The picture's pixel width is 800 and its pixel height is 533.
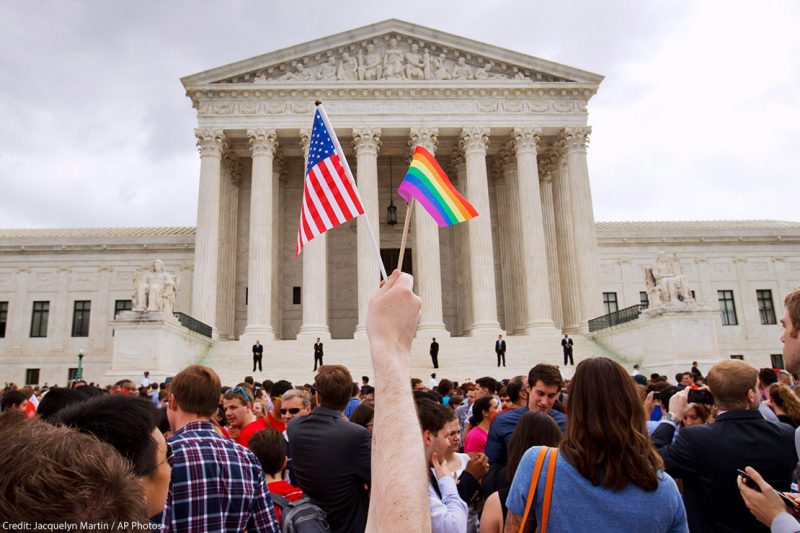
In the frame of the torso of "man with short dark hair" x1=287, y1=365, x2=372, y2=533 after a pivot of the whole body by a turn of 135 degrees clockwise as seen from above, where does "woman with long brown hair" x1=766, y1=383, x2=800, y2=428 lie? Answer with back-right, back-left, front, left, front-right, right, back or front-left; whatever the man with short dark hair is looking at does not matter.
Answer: front-left

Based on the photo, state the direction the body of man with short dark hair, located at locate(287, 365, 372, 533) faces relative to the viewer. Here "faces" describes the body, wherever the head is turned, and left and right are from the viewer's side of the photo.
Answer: facing away from the viewer

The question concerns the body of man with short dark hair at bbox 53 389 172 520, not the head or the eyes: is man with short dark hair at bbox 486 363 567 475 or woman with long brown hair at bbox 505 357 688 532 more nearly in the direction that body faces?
the man with short dark hair

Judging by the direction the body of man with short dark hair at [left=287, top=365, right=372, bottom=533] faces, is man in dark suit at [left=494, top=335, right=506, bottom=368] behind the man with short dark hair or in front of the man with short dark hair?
in front

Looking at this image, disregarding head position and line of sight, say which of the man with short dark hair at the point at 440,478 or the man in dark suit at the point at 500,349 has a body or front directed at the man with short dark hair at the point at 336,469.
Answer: the man in dark suit

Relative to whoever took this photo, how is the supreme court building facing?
facing the viewer

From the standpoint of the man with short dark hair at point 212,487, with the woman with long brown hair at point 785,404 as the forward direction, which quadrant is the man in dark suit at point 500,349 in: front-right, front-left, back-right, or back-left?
front-left

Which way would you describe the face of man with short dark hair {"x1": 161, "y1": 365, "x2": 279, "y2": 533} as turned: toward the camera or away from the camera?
away from the camera

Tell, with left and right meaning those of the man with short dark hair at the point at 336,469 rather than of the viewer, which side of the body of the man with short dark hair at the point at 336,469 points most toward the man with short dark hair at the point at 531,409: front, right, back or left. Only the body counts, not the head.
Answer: right

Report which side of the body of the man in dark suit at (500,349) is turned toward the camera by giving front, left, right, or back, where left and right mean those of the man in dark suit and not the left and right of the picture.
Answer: front

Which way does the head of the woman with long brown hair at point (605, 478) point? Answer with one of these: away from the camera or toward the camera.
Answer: away from the camera

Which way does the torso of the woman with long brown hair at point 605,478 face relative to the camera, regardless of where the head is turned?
away from the camera

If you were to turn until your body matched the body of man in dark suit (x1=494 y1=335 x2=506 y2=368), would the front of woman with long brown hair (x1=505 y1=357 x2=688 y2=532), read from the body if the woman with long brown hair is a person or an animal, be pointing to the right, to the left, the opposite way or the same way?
the opposite way

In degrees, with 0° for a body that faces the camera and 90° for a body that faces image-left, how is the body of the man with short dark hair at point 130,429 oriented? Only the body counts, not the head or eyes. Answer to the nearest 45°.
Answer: approximately 225°
